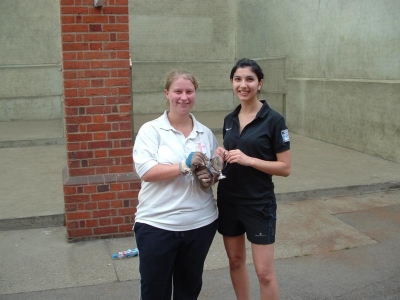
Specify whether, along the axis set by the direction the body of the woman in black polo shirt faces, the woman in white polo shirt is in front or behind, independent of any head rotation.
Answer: in front

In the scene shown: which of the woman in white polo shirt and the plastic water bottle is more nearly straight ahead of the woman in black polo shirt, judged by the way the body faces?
the woman in white polo shirt

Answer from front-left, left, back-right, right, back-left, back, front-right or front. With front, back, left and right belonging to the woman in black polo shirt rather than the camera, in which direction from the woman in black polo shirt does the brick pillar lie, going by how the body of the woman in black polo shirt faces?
right

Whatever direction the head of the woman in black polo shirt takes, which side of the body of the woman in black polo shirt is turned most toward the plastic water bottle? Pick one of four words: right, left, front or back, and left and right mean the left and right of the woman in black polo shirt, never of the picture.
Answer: right

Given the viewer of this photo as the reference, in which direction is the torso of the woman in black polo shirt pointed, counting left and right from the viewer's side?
facing the viewer and to the left of the viewer
